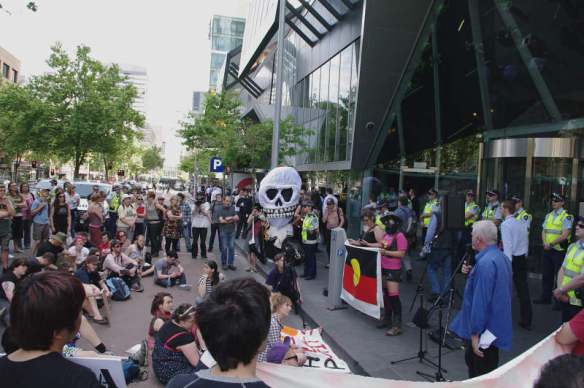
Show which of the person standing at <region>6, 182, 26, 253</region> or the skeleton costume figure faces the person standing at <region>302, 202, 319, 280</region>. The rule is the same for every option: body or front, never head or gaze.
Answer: the person standing at <region>6, 182, 26, 253</region>

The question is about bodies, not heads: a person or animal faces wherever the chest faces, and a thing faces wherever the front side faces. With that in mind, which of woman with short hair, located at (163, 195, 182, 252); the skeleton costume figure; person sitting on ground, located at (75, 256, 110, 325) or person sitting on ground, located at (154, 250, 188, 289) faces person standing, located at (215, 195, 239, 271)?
the woman with short hair

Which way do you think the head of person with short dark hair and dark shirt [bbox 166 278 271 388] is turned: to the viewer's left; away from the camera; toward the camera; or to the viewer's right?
away from the camera

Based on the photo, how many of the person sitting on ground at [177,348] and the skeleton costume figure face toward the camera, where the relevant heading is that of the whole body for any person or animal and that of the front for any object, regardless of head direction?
1

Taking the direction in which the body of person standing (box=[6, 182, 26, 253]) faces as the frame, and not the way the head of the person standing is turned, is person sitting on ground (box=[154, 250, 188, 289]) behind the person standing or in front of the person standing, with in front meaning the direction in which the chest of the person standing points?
in front

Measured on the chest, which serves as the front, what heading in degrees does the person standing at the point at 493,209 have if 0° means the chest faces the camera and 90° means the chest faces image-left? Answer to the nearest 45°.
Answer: approximately 45°

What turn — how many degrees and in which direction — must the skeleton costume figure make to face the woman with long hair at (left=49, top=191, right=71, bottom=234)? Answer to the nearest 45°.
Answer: approximately 135° to its right

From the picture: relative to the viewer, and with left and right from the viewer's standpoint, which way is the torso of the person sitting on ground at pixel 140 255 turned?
facing the viewer and to the right of the viewer

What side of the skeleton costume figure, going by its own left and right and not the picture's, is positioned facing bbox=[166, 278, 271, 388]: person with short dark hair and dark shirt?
front

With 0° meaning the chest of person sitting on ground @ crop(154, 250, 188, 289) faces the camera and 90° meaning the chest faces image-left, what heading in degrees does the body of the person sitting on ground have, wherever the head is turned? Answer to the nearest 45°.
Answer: approximately 315°
